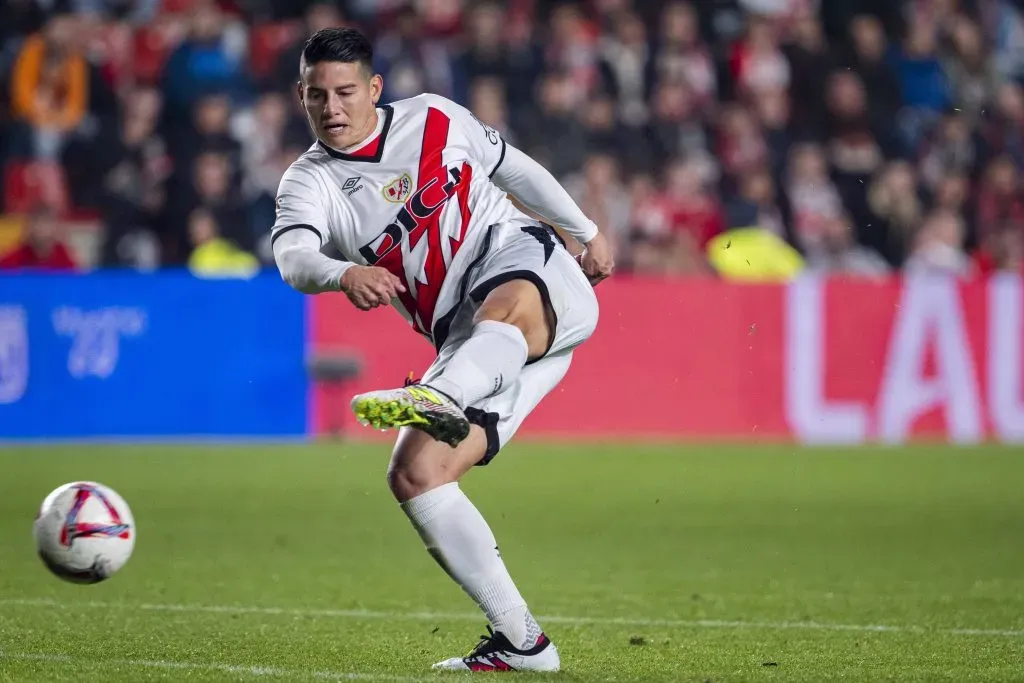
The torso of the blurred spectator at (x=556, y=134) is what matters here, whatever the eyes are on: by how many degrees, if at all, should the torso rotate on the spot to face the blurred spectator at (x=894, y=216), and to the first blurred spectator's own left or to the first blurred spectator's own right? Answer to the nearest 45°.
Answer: approximately 90° to the first blurred spectator's own left

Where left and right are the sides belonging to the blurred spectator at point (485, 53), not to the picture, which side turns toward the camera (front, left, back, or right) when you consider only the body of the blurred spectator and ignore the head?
front

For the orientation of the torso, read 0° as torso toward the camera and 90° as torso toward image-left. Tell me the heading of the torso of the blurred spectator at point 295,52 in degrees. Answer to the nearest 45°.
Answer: approximately 0°

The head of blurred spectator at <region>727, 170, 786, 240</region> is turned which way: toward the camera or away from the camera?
toward the camera

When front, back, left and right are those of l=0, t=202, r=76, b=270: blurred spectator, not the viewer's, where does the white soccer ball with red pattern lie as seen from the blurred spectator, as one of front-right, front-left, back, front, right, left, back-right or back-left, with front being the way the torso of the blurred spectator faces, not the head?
front

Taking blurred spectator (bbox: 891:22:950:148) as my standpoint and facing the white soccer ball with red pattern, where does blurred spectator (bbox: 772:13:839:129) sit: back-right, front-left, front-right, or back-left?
front-right

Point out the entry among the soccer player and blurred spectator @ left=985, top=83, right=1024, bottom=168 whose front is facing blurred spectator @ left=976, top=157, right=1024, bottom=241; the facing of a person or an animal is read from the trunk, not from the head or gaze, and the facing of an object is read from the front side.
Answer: blurred spectator @ left=985, top=83, right=1024, bottom=168

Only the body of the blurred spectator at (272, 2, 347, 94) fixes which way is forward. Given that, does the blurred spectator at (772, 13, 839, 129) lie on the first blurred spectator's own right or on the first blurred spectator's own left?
on the first blurred spectator's own left

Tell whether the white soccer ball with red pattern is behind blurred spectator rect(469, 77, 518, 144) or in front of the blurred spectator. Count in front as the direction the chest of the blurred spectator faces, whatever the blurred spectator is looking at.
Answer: in front

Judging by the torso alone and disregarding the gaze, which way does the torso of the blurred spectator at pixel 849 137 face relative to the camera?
toward the camera

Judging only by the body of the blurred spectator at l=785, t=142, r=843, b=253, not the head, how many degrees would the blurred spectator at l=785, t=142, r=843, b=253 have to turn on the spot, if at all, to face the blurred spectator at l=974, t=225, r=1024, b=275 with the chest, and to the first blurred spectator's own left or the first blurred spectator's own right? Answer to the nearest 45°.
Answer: approximately 90° to the first blurred spectator's own left

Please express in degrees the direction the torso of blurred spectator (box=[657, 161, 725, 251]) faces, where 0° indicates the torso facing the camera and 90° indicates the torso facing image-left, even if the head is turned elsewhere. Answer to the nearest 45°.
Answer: approximately 0°

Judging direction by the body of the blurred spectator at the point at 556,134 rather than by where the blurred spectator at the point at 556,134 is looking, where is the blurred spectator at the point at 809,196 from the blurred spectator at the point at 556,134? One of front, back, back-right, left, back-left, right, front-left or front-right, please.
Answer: left
